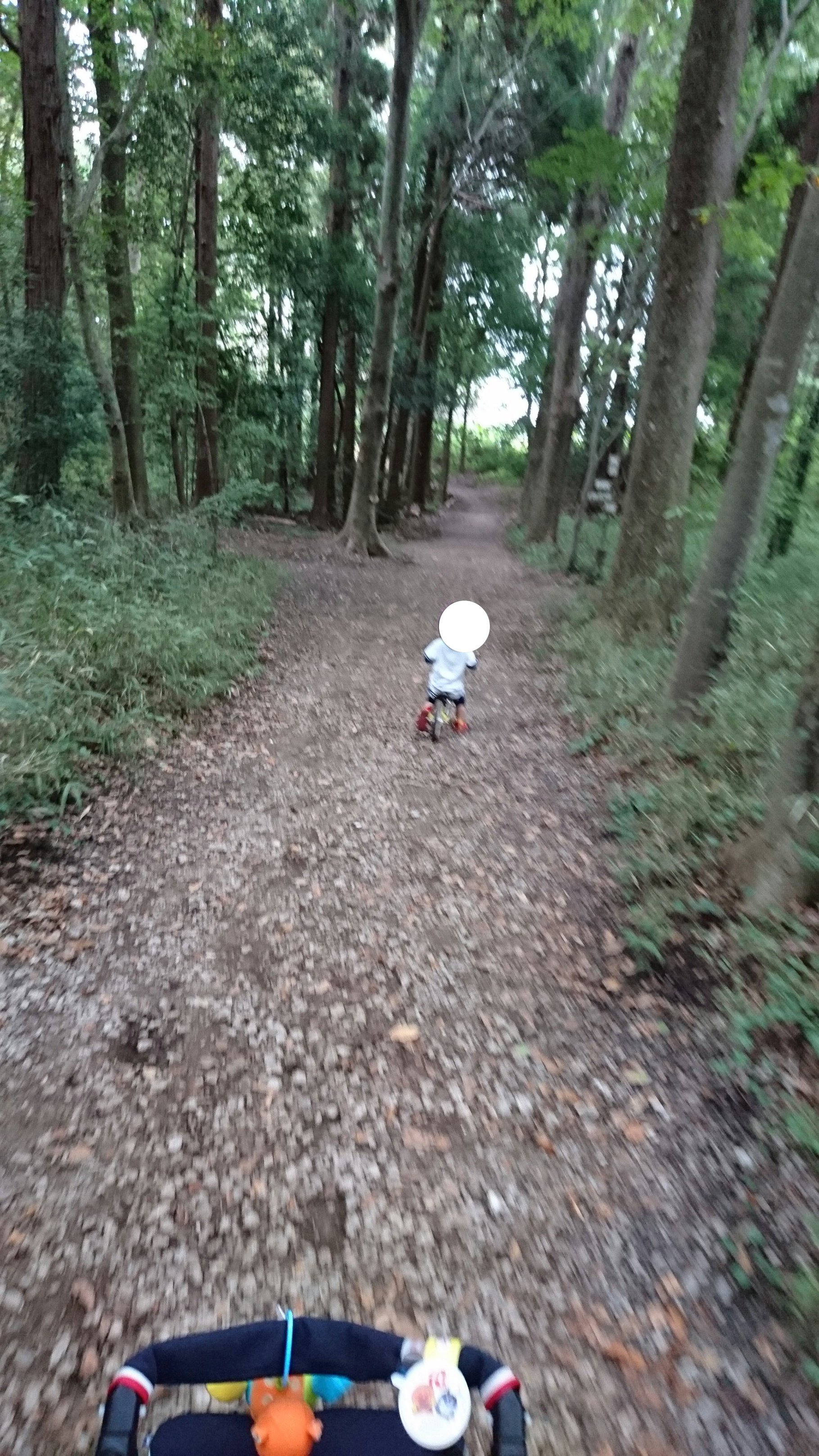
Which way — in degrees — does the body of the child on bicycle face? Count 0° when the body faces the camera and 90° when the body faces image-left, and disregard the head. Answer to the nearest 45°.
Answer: approximately 180°

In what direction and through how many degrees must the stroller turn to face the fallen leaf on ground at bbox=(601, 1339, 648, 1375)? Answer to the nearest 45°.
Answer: approximately 90° to its right

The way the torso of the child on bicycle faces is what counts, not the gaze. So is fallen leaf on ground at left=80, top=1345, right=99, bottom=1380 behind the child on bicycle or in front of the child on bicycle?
behind

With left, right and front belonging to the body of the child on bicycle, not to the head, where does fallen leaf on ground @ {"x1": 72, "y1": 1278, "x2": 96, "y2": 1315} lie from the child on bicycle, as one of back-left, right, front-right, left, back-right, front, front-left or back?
back

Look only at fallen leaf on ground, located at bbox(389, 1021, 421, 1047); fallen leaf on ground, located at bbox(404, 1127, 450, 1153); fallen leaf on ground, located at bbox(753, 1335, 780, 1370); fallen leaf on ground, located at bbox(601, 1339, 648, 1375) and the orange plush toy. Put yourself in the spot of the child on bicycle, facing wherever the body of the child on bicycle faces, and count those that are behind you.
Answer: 5

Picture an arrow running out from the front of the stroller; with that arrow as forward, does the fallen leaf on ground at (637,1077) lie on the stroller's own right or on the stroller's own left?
on the stroller's own right

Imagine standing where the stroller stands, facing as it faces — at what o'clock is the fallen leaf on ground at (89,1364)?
The fallen leaf on ground is roughly at 10 o'clock from the stroller.

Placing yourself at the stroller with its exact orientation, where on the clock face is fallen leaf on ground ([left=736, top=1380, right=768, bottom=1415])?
The fallen leaf on ground is roughly at 3 o'clock from the stroller.

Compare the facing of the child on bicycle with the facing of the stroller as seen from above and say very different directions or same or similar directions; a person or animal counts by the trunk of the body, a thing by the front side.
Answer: same or similar directions

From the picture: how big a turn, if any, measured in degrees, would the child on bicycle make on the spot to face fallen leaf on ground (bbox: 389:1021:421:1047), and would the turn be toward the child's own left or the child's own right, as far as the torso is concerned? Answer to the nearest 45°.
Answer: approximately 180°

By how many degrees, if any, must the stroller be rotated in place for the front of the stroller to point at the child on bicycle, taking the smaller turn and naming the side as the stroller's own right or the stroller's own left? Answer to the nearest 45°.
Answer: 0° — it already faces them

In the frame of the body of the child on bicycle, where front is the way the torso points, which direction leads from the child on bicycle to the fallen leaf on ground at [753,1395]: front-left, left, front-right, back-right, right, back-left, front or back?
back

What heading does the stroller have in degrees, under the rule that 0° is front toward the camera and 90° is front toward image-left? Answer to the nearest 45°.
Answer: approximately 180°

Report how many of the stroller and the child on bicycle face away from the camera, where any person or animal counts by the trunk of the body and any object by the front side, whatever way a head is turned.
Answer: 2

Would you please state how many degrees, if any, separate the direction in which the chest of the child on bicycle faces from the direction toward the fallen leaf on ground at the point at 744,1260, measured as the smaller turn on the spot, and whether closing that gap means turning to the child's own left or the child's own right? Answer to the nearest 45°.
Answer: approximately 180°

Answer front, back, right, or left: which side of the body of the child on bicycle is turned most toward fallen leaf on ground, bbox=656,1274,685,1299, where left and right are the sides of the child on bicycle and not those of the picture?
back

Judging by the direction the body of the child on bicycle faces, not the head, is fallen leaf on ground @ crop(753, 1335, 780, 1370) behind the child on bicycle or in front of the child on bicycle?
behind

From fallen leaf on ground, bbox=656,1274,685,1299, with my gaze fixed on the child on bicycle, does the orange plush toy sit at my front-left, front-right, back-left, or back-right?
back-left

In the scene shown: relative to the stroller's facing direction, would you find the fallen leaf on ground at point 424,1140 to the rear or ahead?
ahead
